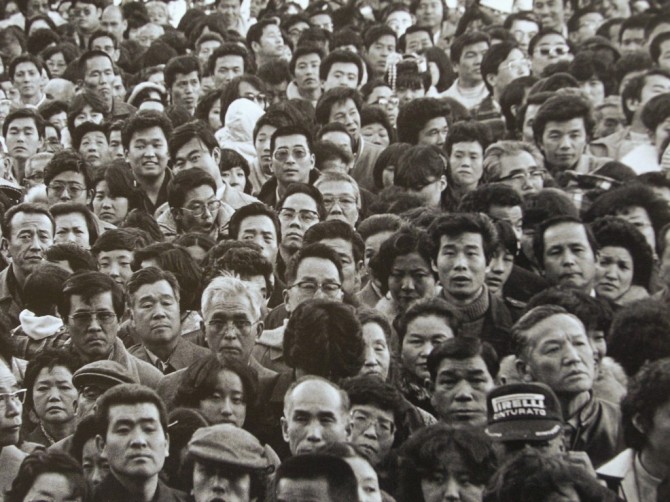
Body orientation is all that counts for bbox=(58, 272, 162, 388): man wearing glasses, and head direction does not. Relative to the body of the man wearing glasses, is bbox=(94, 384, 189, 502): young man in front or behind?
in front

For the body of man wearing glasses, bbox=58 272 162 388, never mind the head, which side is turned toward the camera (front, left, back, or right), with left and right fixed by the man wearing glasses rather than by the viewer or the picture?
front

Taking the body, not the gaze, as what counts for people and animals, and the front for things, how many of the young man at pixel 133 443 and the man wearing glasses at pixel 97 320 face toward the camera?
2

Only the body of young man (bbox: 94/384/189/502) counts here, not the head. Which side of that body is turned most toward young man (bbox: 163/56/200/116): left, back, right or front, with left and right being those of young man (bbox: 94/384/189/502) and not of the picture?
back

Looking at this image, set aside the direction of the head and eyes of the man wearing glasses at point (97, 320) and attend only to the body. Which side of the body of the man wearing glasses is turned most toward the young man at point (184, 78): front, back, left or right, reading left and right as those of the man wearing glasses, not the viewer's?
back

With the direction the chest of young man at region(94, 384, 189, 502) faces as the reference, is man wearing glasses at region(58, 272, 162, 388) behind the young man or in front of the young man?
behind

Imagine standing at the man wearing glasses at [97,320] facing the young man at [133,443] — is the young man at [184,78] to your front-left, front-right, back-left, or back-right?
back-left

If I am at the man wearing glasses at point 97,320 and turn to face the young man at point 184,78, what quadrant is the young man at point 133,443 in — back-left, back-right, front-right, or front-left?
back-right
